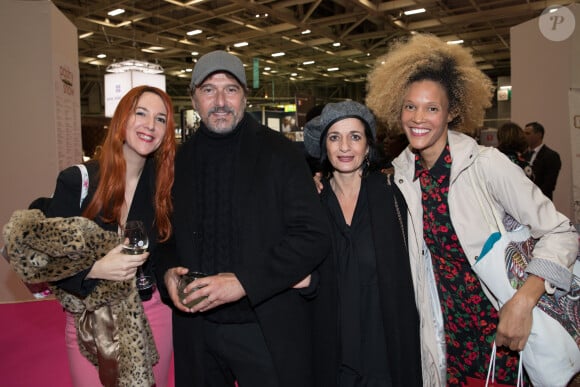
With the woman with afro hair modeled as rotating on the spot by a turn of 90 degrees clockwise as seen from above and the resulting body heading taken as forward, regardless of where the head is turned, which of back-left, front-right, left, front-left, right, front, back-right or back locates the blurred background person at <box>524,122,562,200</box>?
front-right

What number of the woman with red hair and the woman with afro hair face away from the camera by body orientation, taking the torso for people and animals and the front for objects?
0

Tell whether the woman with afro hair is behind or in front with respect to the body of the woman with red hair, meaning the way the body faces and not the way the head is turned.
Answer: in front
